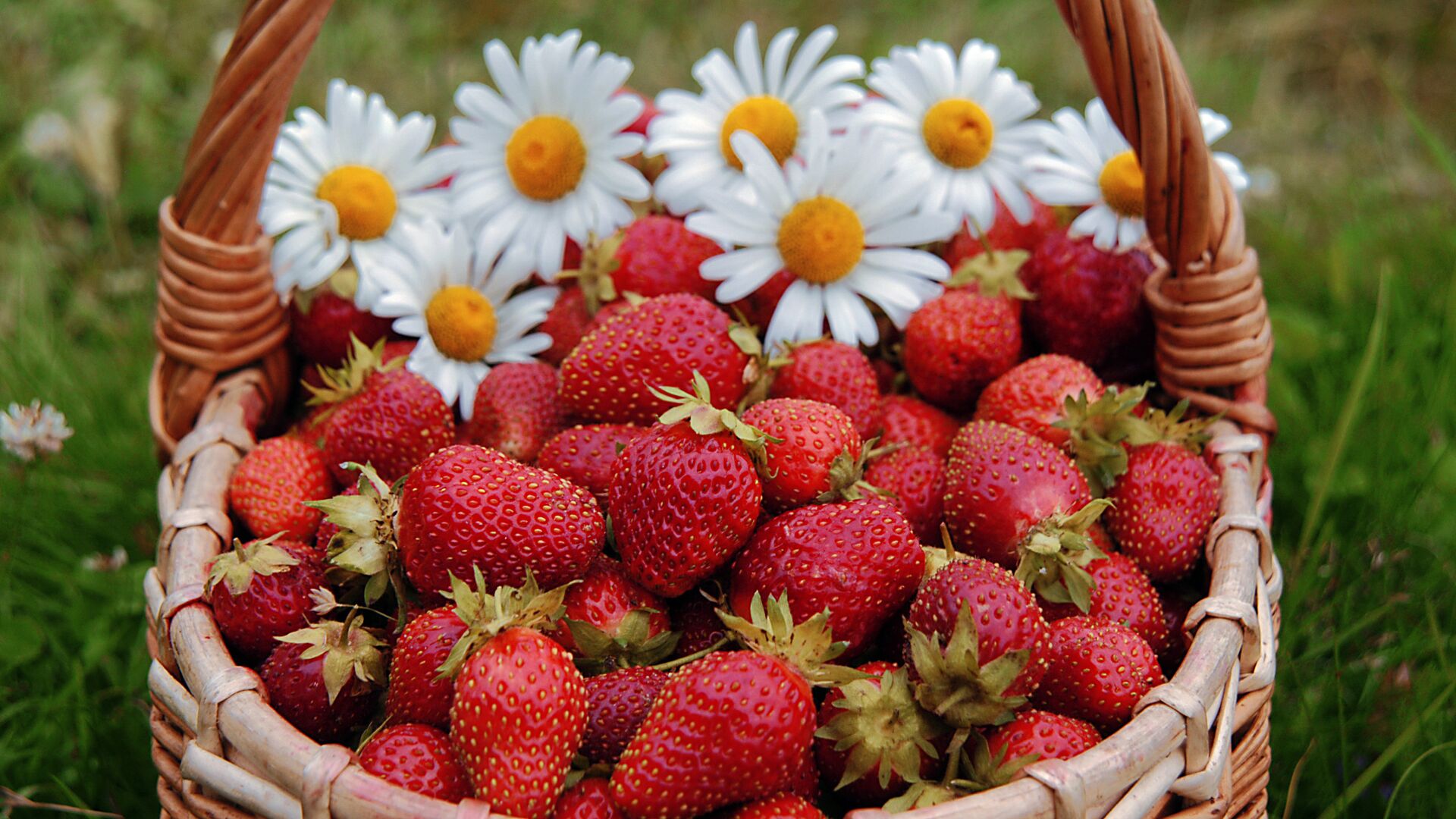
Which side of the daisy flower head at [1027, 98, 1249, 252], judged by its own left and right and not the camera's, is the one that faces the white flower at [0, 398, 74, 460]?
right

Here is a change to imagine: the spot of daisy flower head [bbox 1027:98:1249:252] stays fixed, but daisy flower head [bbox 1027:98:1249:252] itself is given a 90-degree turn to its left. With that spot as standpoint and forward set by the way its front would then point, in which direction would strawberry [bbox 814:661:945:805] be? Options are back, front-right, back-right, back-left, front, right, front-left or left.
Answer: right

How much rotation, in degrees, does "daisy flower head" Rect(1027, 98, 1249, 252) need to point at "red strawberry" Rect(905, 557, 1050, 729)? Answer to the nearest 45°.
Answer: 0° — it already faces it

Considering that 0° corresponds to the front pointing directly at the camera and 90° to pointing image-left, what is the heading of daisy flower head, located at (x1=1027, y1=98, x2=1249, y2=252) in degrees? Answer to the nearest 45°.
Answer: approximately 0°

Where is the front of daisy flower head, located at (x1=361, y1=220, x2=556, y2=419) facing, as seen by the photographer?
facing the viewer

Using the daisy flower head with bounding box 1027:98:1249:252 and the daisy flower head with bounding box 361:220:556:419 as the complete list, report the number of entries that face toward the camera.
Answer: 2

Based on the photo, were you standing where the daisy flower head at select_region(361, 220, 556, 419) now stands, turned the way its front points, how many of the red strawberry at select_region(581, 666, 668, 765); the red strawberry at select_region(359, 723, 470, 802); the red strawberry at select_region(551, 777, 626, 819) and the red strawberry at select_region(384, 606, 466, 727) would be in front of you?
4

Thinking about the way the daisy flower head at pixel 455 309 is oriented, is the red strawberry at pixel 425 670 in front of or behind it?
in front

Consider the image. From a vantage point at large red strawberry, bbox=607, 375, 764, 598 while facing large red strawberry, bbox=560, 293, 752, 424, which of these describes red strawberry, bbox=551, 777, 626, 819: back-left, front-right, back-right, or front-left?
back-left

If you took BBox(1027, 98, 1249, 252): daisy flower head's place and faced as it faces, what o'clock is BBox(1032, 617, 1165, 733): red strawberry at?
The red strawberry is roughly at 12 o'clock from the daisy flower head.
